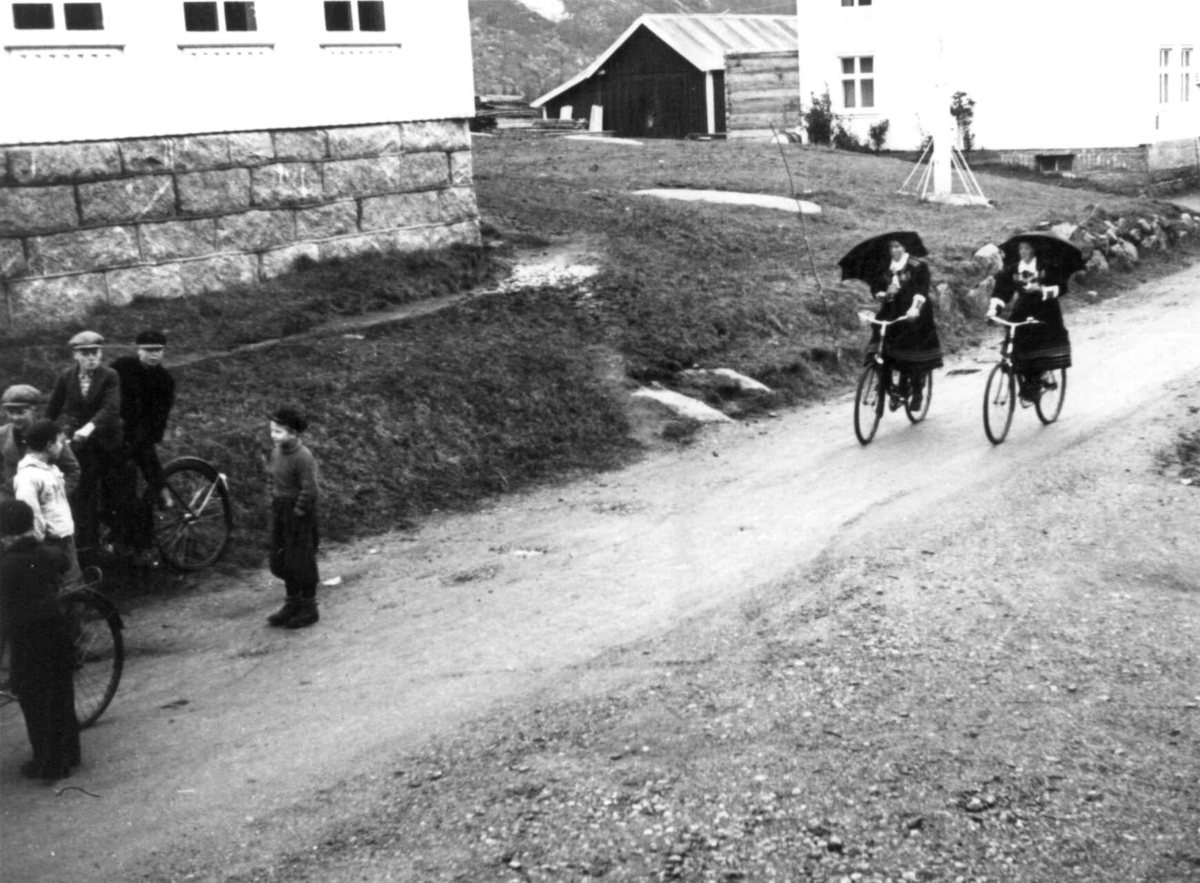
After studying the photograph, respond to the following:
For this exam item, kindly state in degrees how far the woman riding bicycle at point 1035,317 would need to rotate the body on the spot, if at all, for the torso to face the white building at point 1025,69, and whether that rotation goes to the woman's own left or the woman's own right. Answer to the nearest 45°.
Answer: approximately 135° to the woman's own right

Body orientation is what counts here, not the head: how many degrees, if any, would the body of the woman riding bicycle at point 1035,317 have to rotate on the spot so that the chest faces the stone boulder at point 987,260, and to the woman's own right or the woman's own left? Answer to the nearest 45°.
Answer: approximately 135° to the woman's own right

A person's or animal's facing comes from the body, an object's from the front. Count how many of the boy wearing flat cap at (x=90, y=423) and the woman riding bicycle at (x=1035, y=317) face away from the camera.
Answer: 0

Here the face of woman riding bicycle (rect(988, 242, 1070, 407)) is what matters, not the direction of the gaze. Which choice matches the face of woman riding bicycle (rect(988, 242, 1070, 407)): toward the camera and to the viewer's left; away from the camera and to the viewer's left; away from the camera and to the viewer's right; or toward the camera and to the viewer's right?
toward the camera and to the viewer's left

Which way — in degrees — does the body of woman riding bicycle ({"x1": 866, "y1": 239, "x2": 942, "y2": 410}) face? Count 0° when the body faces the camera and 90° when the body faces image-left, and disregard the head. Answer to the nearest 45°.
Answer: approximately 45°

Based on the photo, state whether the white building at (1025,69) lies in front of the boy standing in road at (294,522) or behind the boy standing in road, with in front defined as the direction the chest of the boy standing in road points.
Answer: behind

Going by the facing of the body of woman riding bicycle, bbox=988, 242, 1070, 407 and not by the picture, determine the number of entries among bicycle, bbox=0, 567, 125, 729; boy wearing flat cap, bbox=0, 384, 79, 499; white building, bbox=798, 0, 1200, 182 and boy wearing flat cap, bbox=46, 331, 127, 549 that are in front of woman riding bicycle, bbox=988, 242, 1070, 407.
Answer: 3

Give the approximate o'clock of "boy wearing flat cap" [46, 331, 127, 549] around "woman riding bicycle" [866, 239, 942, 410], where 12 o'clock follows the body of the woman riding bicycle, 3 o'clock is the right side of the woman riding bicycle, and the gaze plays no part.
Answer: The boy wearing flat cap is roughly at 12 o'clock from the woman riding bicycle.

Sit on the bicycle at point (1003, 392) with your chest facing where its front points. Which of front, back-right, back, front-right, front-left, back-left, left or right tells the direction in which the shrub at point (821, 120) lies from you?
back-right

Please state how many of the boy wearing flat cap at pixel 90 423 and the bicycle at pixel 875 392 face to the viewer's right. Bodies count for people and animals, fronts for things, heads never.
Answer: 0

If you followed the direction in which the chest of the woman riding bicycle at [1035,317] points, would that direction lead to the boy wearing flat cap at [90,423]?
yes

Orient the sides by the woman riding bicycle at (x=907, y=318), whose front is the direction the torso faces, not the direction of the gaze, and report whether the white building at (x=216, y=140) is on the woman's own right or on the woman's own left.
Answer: on the woman's own right

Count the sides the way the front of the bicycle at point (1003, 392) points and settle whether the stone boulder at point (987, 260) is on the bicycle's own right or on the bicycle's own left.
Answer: on the bicycle's own right
